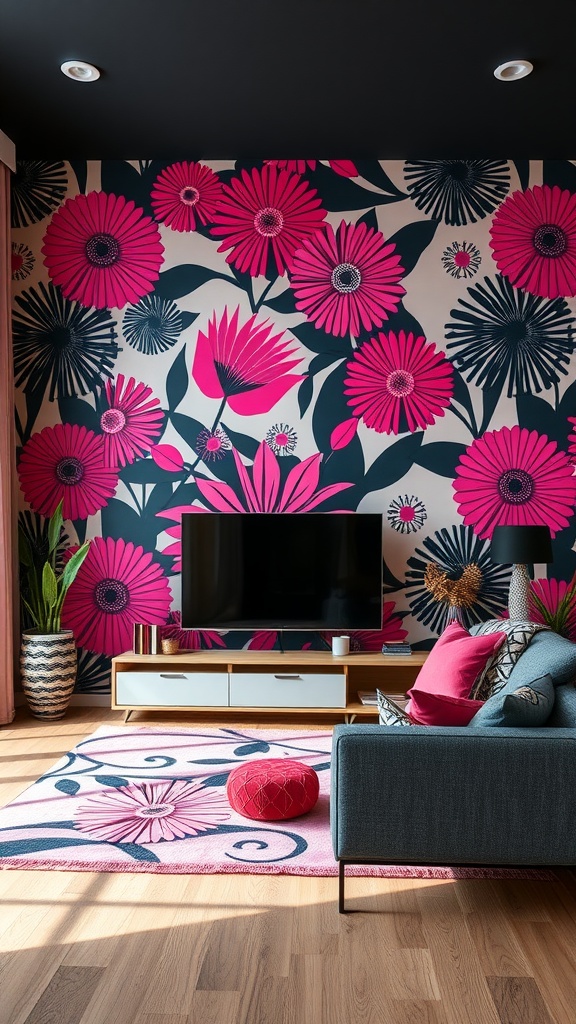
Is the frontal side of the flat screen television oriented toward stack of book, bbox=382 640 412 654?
no

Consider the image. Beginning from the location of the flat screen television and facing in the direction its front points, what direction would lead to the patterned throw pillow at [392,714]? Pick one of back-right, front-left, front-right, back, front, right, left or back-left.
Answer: front

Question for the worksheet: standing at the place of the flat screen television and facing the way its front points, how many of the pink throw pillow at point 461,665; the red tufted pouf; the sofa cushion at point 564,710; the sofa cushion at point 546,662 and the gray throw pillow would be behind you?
0

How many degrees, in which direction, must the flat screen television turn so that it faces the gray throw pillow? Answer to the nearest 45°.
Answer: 0° — it already faces it

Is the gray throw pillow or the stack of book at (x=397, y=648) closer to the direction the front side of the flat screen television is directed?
the gray throw pillow

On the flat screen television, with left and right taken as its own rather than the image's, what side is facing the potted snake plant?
right

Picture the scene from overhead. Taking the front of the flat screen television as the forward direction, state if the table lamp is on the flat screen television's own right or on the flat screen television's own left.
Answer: on the flat screen television's own left

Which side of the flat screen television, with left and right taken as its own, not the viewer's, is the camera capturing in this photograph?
front

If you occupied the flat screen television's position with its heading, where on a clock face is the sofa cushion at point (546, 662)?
The sofa cushion is roughly at 11 o'clock from the flat screen television.

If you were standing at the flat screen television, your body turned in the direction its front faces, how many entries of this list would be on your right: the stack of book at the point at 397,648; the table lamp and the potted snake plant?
1

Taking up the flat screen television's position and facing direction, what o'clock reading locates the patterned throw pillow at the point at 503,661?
The patterned throw pillow is roughly at 11 o'clock from the flat screen television.

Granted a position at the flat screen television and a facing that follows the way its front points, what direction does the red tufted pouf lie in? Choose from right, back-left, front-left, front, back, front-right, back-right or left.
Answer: front

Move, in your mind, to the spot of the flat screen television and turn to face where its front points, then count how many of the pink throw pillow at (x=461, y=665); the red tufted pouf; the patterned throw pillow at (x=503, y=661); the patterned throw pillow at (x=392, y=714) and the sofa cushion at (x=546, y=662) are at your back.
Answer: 0
